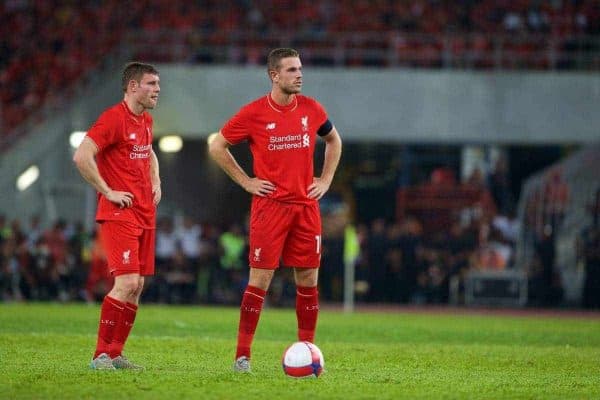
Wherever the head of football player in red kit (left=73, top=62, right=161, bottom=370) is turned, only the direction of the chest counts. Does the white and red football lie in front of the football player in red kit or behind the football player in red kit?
in front

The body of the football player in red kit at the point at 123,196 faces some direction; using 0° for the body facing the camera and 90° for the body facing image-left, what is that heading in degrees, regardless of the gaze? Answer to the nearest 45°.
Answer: approximately 315°

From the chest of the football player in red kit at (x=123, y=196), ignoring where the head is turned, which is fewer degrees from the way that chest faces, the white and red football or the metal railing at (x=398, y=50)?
the white and red football

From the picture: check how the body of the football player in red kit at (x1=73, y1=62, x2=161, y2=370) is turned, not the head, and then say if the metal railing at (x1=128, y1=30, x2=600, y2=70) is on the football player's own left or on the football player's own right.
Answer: on the football player's own left

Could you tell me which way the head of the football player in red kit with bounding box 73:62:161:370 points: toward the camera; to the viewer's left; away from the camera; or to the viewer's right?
to the viewer's right

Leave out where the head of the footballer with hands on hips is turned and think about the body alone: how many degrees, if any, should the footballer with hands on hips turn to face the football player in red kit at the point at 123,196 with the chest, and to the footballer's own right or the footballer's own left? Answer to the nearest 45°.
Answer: approximately 90° to the footballer's own right

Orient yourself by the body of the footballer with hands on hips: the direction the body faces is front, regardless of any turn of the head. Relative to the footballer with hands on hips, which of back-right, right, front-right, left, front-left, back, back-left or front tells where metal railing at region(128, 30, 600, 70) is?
back
